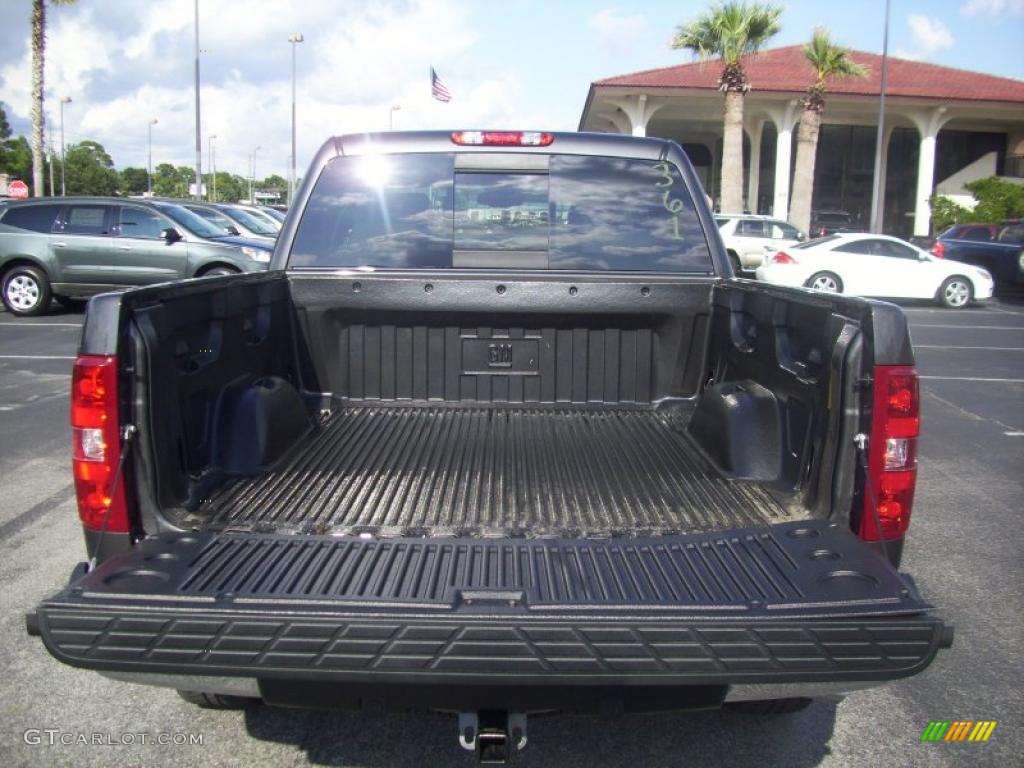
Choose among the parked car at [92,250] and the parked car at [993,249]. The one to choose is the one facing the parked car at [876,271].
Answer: the parked car at [92,250]

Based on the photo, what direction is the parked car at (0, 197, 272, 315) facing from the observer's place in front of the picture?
facing to the right of the viewer

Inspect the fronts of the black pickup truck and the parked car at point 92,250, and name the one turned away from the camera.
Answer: the black pickup truck

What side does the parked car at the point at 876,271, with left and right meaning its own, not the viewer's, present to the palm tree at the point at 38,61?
back

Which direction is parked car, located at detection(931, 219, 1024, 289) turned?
to the viewer's right

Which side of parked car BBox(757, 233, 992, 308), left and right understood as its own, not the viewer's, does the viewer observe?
right

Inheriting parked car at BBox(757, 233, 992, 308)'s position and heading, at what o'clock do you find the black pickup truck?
The black pickup truck is roughly at 3 o'clock from the parked car.

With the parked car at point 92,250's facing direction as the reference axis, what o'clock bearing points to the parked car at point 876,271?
the parked car at point 876,271 is roughly at 12 o'clock from the parked car at point 92,250.

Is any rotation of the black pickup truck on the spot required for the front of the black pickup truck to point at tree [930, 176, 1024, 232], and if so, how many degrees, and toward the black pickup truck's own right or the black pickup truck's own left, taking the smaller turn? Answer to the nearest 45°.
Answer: approximately 45° to the black pickup truck's own right

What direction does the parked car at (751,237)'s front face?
to the viewer's right

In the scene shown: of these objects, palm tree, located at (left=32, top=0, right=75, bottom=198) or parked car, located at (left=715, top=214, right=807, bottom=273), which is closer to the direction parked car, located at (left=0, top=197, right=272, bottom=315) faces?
the parked car

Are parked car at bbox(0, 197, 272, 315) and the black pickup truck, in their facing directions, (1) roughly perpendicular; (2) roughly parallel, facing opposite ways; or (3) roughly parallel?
roughly perpendicular
